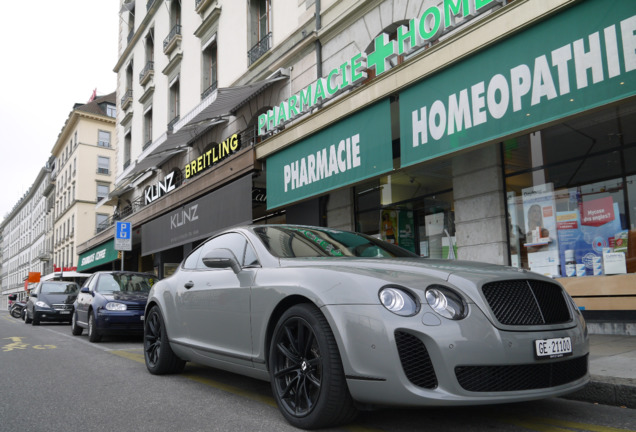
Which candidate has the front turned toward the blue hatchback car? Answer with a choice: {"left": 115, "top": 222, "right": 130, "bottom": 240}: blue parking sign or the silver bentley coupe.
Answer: the blue parking sign

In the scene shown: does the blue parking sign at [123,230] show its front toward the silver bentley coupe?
yes

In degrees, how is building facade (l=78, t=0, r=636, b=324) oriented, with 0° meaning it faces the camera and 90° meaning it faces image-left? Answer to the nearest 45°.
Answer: approximately 45°

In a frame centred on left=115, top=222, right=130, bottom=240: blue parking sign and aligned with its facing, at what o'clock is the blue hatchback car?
The blue hatchback car is roughly at 12 o'clock from the blue parking sign.

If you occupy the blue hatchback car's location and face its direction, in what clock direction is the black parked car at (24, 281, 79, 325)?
The black parked car is roughly at 7 o'clock from the blue hatchback car.

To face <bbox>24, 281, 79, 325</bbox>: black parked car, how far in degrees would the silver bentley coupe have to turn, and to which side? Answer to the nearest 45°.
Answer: approximately 180°

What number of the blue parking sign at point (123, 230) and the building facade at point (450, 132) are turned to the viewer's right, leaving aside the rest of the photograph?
0

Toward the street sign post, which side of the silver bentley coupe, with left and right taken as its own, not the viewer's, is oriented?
back

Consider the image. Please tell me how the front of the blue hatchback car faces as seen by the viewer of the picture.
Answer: facing the viewer and to the right of the viewer

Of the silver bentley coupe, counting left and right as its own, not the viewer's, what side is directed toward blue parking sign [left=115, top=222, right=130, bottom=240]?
back
